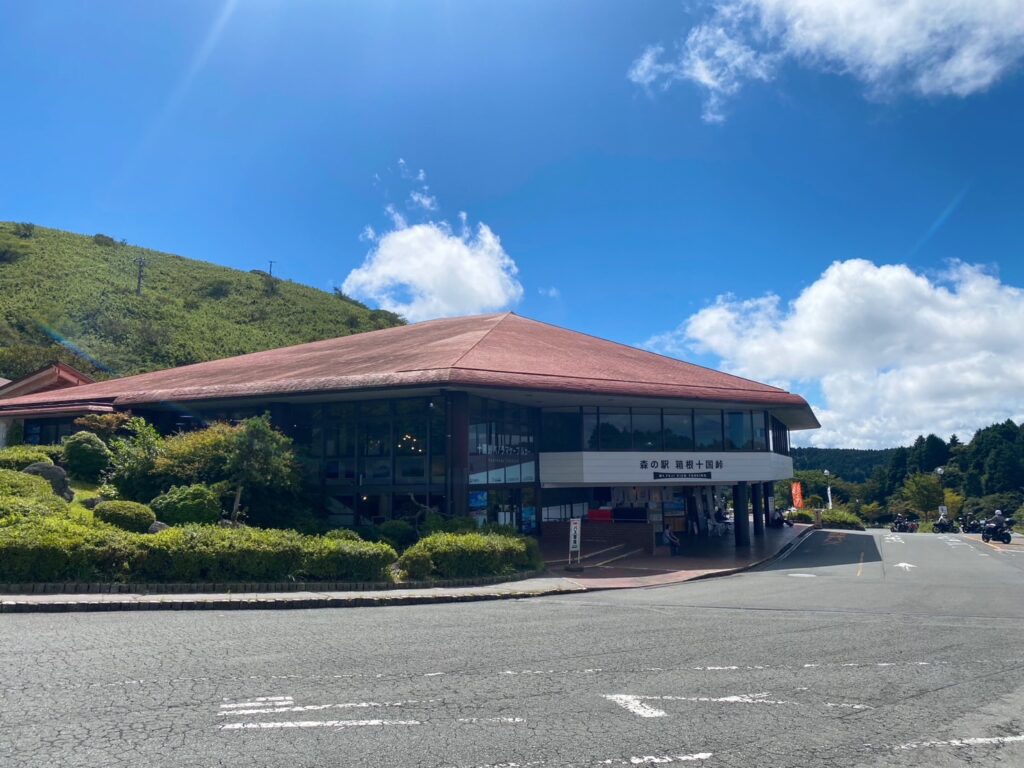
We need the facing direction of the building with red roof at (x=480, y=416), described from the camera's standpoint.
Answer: facing the viewer and to the right of the viewer

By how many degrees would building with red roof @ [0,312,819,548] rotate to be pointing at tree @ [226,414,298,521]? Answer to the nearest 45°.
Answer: approximately 90° to its right

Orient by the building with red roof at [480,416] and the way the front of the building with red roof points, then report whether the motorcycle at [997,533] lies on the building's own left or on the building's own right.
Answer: on the building's own left

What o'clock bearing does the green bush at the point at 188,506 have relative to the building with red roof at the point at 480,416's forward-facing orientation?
The green bush is roughly at 3 o'clock from the building with red roof.

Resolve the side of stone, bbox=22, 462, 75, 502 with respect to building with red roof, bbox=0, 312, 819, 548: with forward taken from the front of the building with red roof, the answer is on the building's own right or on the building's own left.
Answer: on the building's own right

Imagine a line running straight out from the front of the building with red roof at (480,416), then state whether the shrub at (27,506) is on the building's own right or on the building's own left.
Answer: on the building's own right

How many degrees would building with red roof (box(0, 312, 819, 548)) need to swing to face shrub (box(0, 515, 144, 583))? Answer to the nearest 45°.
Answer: approximately 90° to its right

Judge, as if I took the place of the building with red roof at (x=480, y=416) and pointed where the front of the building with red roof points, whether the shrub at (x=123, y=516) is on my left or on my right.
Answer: on my right

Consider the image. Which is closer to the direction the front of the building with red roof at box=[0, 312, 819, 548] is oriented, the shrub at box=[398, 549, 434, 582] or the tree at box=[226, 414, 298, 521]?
the shrub

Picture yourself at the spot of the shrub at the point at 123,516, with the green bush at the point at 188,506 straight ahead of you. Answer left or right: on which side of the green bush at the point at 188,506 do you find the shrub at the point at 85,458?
left

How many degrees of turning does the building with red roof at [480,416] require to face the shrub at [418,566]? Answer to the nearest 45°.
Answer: approximately 45° to its right

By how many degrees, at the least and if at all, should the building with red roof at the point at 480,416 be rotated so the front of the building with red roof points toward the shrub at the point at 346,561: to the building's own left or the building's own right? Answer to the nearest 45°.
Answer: approximately 45° to the building's own right
